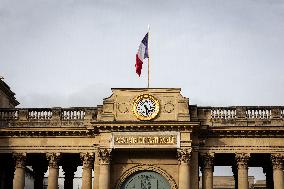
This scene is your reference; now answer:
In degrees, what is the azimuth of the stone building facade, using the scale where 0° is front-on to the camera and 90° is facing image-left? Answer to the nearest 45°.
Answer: approximately 0°
